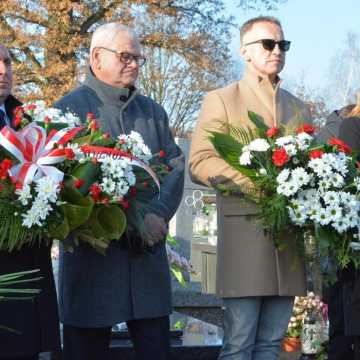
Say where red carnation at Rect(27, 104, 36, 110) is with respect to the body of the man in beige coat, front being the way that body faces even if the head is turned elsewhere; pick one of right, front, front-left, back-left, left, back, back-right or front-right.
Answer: right

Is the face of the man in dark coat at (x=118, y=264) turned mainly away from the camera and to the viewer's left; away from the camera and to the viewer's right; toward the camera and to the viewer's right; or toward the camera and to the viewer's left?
toward the camera and to the viewer's right

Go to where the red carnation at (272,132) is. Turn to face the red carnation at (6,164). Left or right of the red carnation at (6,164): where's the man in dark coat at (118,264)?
right

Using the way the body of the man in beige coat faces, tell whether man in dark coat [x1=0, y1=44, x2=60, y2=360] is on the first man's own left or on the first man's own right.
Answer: on the first man's own right

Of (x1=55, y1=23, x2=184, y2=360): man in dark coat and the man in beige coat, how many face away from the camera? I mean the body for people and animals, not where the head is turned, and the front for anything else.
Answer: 0

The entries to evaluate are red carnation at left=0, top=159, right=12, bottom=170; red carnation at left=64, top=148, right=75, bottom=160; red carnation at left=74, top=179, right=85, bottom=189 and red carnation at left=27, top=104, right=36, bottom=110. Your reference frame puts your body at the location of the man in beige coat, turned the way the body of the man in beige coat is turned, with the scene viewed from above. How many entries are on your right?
4

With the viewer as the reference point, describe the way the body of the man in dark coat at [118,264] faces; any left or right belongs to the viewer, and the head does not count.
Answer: facing the viewer and to the right of the viewer

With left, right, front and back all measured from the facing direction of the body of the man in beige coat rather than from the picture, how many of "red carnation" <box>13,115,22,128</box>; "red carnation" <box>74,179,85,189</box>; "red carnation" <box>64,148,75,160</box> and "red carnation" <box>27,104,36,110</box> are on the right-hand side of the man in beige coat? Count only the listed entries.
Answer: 4

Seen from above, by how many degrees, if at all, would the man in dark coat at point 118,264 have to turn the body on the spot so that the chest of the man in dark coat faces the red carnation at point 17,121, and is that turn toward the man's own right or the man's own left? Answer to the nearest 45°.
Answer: approximately 90° to the man's own right

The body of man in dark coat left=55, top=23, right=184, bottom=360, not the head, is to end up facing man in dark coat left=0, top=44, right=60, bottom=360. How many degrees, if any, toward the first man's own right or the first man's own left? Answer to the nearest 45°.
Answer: approximately 90° to the first man's own right
